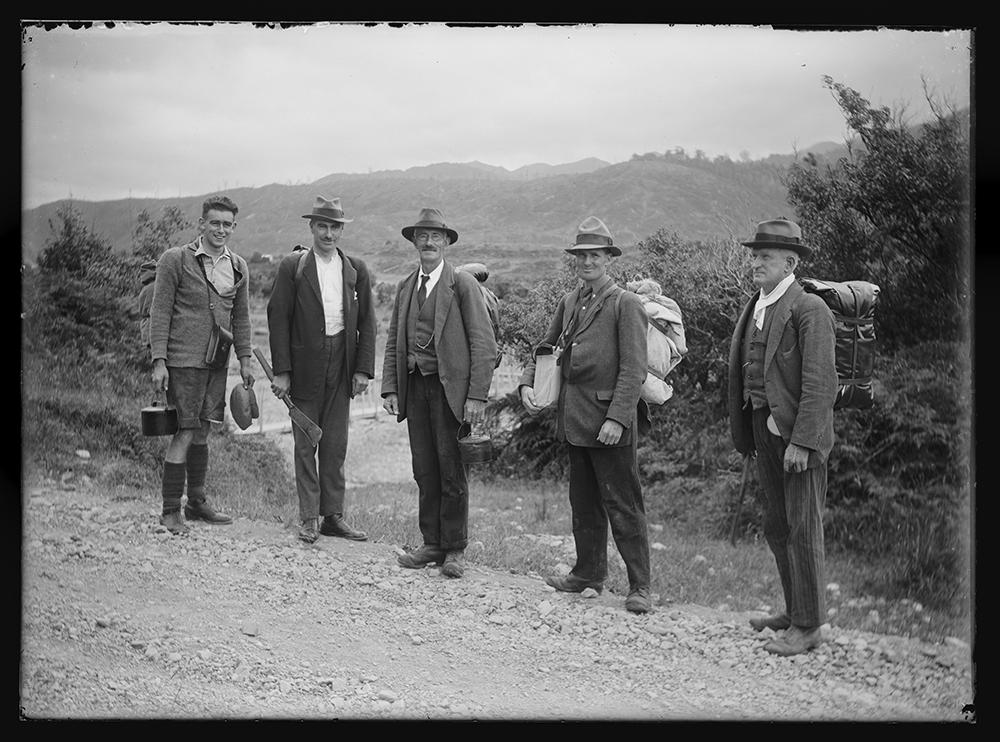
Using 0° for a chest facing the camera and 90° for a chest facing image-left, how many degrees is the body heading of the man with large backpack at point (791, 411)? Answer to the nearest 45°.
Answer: approximately 45°

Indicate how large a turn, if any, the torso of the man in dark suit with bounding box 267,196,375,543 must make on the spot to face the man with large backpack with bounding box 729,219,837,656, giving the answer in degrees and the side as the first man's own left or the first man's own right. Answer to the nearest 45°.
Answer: approximately 45° to the first man's own left

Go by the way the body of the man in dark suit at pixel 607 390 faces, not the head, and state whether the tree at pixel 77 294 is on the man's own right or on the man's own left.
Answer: on the man's own right

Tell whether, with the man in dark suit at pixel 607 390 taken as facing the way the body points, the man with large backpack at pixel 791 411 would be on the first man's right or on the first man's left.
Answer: on the first man's left

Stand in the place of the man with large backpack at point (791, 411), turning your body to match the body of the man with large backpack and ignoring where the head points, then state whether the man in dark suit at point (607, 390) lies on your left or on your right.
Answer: on your right

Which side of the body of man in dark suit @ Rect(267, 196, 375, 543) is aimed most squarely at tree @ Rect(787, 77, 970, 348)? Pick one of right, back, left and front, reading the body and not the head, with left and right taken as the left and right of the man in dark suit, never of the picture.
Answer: left
